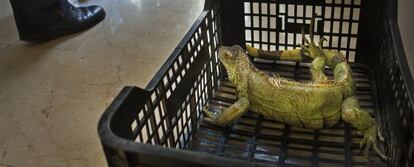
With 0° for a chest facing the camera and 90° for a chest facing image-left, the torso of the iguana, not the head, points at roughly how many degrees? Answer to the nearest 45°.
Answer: approximately 90°
